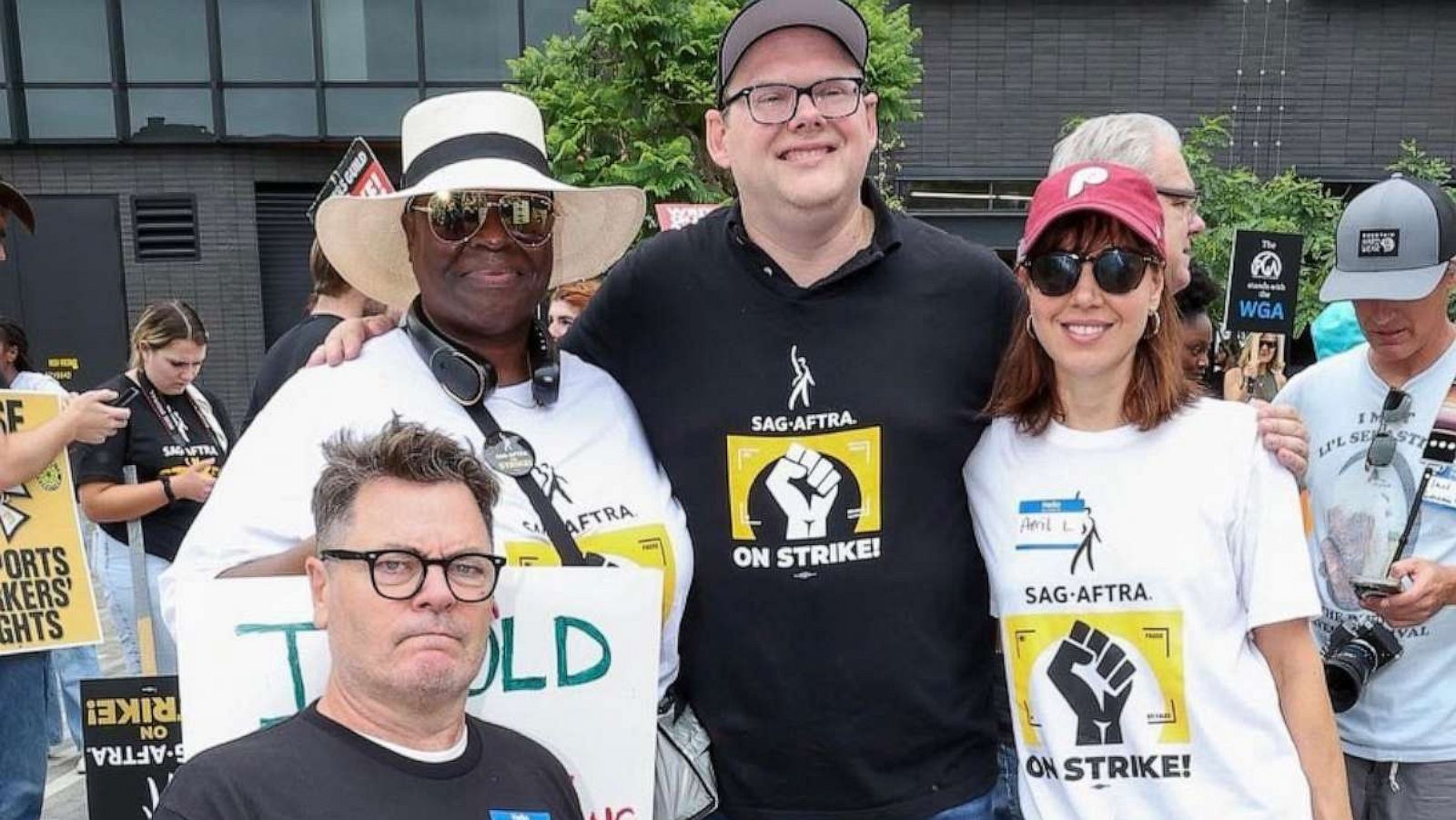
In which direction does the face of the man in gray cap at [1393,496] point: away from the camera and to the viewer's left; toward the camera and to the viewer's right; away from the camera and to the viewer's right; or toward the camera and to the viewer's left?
toward the camera and to the viewer's left

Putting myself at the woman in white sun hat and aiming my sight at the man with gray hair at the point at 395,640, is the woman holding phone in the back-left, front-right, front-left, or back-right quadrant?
back-right

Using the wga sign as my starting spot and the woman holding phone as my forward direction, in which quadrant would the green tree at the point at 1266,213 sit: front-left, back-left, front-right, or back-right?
back-right

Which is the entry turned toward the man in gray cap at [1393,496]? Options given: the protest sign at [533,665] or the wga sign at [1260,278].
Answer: the wga sign

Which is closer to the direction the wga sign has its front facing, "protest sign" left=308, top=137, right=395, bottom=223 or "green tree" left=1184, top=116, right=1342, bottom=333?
the protest sign

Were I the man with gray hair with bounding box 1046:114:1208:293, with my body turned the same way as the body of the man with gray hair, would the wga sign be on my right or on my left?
on my left

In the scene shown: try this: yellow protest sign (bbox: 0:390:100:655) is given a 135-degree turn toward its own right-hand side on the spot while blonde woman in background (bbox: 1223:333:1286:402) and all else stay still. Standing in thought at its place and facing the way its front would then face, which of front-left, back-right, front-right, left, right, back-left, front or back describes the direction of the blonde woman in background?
back-right
